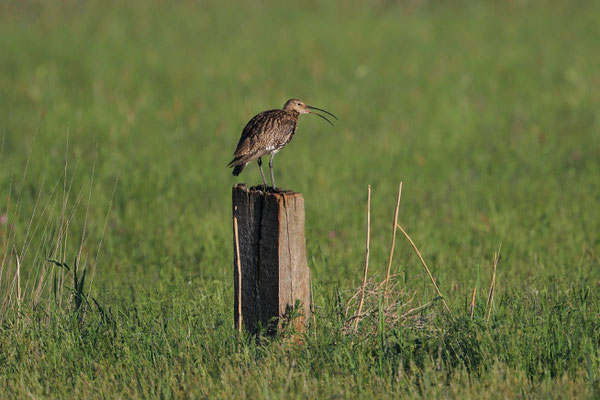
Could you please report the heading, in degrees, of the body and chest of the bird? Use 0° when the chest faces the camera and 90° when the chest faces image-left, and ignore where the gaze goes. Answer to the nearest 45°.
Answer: approximately 270°
